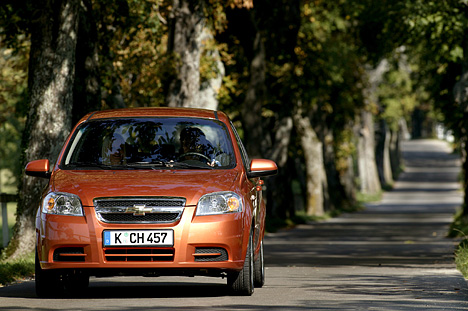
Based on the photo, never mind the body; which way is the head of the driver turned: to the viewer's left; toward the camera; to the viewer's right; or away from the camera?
toward the camera

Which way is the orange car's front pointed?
toward the camera
